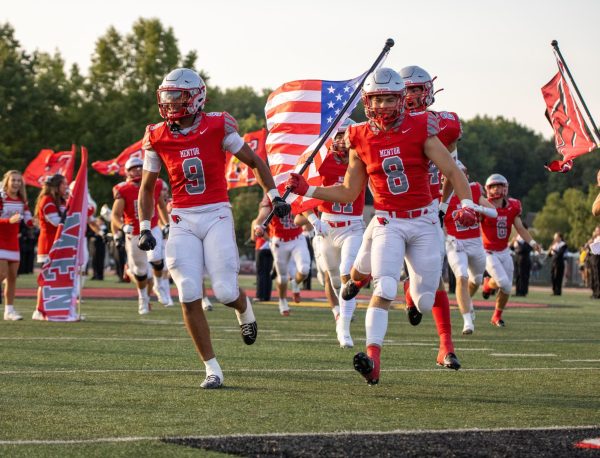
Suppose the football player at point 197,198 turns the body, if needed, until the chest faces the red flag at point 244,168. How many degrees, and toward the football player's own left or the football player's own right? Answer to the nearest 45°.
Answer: approximately 180°

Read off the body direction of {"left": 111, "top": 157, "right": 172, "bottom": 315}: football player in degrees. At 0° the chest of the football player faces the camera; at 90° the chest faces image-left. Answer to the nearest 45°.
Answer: approximately 0°

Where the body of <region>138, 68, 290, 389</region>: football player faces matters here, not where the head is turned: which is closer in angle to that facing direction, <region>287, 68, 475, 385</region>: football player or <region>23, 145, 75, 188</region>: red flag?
the football player
